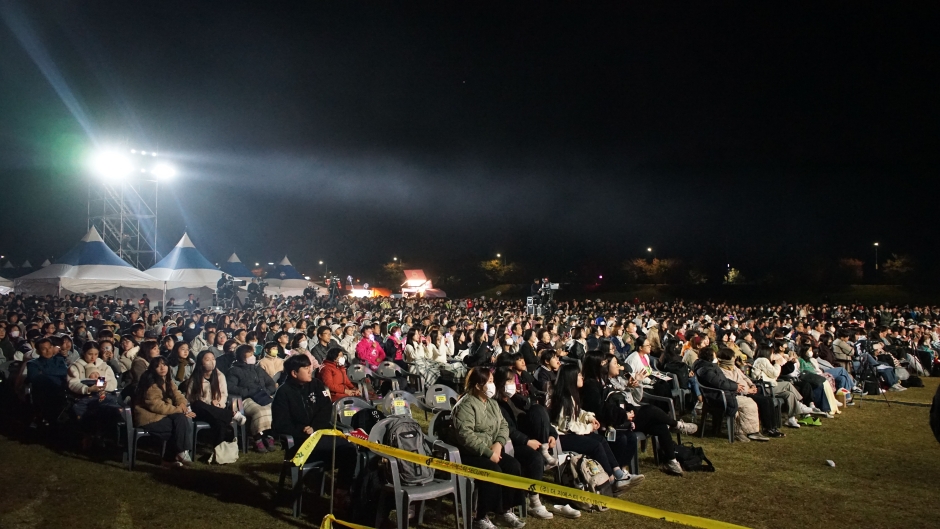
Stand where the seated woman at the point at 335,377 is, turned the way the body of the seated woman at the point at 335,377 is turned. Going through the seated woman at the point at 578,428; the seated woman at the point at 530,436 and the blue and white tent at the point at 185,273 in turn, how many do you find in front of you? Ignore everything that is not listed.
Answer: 2

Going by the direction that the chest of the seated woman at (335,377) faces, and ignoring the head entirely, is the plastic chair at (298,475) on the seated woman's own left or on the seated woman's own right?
on the seated woman's own right

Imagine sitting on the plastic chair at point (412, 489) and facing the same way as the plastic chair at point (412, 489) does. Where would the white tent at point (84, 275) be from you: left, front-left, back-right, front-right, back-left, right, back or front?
back

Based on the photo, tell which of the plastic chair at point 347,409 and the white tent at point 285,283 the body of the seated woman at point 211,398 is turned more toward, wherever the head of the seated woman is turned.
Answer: the plastic chair

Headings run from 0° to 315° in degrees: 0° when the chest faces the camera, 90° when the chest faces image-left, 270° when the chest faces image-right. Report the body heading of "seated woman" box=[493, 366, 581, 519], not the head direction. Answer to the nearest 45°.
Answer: approximately 315°

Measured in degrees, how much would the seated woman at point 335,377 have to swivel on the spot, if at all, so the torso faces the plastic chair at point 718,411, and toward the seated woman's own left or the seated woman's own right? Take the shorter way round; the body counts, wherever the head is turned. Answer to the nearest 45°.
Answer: approximately 45° to the seated woman's own left

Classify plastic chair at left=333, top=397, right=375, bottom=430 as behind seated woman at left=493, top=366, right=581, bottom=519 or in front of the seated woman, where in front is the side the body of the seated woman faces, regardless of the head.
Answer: behind

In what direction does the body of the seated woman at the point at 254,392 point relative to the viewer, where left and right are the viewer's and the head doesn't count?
facing the viewer and to the right of the viewer

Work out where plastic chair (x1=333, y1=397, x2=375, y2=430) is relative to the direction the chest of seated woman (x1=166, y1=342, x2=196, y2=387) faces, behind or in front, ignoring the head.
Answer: in front

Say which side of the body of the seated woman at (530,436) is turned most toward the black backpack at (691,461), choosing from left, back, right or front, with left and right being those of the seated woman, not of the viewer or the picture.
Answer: left

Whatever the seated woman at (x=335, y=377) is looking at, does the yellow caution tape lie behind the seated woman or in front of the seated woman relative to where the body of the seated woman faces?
in front
